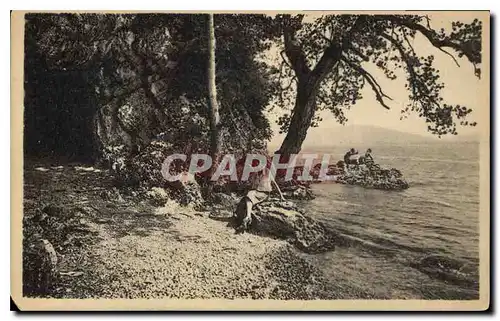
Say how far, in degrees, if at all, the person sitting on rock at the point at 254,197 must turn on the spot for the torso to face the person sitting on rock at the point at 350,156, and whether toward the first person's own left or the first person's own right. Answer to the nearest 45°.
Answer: approximately 180°

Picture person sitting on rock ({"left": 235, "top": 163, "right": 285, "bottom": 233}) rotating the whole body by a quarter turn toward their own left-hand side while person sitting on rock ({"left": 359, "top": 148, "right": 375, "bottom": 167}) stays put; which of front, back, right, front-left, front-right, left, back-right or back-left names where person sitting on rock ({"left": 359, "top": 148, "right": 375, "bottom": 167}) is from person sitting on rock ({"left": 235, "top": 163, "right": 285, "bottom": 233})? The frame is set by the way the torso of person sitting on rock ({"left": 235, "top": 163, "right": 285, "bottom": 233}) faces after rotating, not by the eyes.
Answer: left

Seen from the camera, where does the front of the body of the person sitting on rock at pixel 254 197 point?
to the viewer's left

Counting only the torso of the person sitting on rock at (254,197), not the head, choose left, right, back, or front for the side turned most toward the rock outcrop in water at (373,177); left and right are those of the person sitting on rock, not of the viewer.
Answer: back
